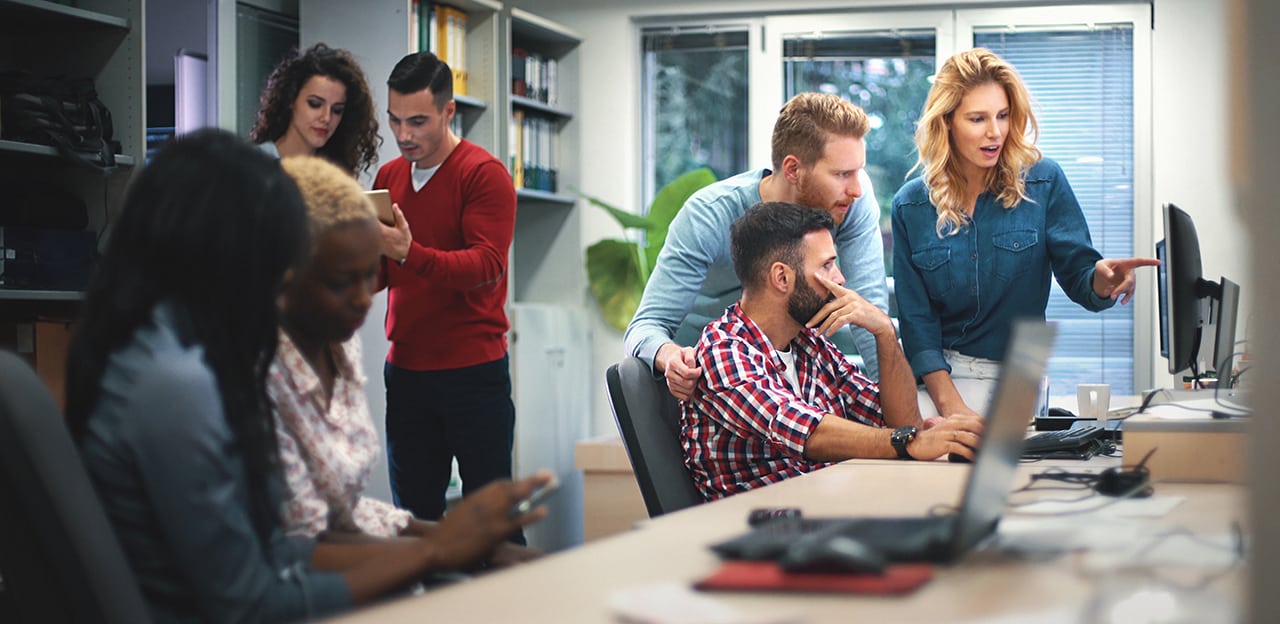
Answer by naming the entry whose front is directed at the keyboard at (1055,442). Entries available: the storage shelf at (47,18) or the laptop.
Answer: the storage shelf

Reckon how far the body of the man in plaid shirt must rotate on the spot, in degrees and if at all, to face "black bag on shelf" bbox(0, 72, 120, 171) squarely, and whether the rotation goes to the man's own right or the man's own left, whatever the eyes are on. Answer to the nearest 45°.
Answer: approximately 135° to the man's own right

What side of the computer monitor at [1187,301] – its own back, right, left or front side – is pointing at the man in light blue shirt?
front

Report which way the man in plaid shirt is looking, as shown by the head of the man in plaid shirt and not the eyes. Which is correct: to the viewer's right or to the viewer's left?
to the viewer's right

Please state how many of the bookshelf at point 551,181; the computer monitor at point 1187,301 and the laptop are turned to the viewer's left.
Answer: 2

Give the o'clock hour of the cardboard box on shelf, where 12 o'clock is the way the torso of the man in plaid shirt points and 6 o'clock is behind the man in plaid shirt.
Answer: The cardboard box on shelf is roughly at 5 o'clock from the man in plaid shirt.

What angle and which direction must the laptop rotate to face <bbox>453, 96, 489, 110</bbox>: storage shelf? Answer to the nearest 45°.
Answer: approximately 45° to its right

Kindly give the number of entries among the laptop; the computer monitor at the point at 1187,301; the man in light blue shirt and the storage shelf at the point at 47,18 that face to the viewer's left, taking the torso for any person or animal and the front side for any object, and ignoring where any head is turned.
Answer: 2

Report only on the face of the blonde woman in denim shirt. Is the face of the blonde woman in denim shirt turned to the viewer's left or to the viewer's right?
to the viewer's right

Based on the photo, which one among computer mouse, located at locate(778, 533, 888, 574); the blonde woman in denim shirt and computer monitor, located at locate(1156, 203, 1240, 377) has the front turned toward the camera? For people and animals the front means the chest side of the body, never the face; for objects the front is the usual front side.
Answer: the blonde woman in denim shirt

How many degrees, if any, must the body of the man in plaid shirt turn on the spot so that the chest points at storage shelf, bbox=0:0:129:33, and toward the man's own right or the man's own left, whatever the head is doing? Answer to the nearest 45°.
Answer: approximately 135° to the man's own right

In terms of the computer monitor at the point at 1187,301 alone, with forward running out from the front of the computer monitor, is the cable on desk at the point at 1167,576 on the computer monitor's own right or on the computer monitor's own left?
on the computer monitor's own left

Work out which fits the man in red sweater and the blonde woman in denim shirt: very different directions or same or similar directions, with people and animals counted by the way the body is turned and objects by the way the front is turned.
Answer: same or similar directions

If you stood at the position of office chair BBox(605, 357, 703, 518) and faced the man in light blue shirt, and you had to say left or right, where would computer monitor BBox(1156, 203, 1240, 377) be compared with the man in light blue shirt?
right

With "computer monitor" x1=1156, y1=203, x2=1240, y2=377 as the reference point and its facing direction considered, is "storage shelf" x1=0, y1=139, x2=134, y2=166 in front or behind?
in front

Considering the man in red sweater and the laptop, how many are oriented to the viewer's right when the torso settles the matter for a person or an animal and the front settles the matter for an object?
0

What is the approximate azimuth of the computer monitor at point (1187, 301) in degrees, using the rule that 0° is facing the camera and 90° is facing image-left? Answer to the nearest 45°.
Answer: approximately 90°
